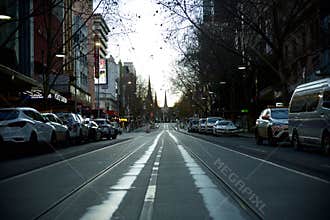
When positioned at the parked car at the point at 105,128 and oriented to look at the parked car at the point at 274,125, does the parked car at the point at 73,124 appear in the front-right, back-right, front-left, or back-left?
front-right

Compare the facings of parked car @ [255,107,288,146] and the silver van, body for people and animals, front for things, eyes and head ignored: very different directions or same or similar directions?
same or similar directions

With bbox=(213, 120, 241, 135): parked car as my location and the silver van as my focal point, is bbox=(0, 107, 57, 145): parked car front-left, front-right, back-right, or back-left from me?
front-right

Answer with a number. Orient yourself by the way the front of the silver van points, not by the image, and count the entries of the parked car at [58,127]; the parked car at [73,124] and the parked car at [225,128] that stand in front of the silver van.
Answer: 0

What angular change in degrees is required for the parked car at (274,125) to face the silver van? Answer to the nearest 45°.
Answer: approximately 45° to its right

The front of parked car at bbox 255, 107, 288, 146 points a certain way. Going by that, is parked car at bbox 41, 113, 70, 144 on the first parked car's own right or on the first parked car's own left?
on the first parked car's own right

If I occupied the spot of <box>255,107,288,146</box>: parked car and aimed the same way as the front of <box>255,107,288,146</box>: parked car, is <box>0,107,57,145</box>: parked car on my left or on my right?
on my right

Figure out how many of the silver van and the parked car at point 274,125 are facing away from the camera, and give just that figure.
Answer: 0

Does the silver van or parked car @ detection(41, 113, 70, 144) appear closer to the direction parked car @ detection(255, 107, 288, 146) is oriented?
the silver van

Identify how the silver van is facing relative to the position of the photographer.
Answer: facing the viewer and to the right of the viewer

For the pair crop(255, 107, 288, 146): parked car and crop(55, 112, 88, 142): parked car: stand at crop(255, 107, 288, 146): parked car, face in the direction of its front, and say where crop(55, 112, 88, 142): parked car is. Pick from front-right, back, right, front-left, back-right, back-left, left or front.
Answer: back-right

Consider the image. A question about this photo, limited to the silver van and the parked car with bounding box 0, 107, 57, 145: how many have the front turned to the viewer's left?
0

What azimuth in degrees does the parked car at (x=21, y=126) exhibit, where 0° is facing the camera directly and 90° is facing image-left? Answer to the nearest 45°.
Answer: approximately 225°

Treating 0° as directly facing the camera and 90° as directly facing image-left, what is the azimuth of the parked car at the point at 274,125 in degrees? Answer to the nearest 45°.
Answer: approximately 315°

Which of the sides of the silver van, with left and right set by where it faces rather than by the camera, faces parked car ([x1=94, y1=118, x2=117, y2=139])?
back

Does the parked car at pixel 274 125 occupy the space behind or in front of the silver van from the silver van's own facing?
behind

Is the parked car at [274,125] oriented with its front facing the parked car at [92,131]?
no
